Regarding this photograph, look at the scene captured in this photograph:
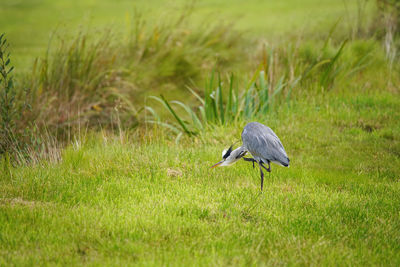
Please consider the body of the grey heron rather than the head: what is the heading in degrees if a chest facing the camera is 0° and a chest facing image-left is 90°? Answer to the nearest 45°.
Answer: approximately 90°
